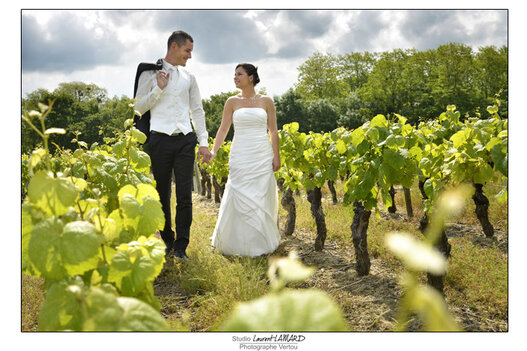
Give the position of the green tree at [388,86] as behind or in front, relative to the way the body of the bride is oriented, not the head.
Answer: behind

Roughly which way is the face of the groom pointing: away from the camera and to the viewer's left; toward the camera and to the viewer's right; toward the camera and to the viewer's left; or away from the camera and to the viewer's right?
toward the camera and to the viewer's right

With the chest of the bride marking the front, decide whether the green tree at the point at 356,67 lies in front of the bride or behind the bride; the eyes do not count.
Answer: behind

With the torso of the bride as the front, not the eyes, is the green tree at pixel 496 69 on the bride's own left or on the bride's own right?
on the bride's own left

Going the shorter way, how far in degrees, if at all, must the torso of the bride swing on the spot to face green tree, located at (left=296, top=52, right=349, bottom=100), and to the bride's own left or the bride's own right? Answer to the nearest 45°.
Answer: approximately 180°

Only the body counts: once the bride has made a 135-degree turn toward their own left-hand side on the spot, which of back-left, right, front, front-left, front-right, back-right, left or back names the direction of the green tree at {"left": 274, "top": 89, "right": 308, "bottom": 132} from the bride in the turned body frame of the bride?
front-left

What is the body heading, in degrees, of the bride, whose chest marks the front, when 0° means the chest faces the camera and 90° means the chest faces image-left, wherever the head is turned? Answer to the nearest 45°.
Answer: approximately 0°

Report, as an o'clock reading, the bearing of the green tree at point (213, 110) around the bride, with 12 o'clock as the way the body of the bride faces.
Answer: The green tree is roughly at 6 o'clock from the bride.
